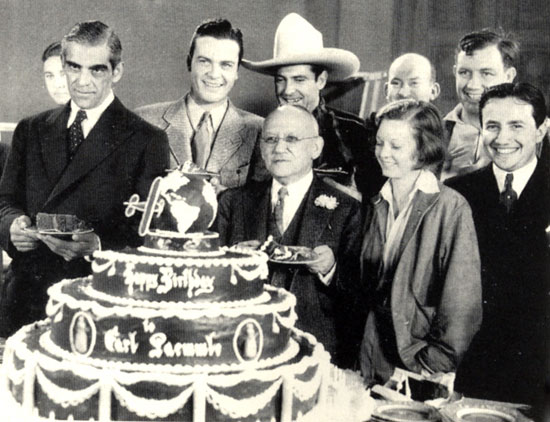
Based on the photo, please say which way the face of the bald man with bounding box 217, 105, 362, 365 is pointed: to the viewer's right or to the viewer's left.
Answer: to the viewer's left

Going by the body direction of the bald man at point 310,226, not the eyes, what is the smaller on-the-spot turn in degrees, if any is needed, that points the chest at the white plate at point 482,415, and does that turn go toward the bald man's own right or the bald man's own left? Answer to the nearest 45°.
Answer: approximately 90° to the bald man's own left

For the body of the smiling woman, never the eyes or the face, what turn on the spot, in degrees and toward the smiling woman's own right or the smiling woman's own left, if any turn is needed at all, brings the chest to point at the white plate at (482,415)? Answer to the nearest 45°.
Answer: approximately 90° to the smiling woman's own left

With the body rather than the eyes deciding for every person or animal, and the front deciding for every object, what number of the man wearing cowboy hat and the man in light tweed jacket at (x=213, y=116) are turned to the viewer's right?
0

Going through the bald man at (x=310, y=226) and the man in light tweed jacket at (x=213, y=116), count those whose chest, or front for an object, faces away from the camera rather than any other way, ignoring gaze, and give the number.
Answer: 0

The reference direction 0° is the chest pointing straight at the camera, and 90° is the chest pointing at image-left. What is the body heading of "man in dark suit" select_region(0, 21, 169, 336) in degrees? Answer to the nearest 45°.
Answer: approximately 45°

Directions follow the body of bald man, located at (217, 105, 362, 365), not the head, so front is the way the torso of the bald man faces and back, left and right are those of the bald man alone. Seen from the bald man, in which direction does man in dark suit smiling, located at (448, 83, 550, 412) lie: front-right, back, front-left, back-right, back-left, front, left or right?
back-left

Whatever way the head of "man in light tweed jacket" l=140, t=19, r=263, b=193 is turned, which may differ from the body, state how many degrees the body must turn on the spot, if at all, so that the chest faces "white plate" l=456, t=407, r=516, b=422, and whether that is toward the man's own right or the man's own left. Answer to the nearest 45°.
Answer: approximately 45° to the man's own left

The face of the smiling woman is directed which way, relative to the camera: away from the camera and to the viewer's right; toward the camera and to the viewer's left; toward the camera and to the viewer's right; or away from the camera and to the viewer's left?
toward the camera and to the viewer's left

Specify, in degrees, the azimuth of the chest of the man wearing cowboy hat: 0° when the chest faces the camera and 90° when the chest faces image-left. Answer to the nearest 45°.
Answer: approximately 45°
